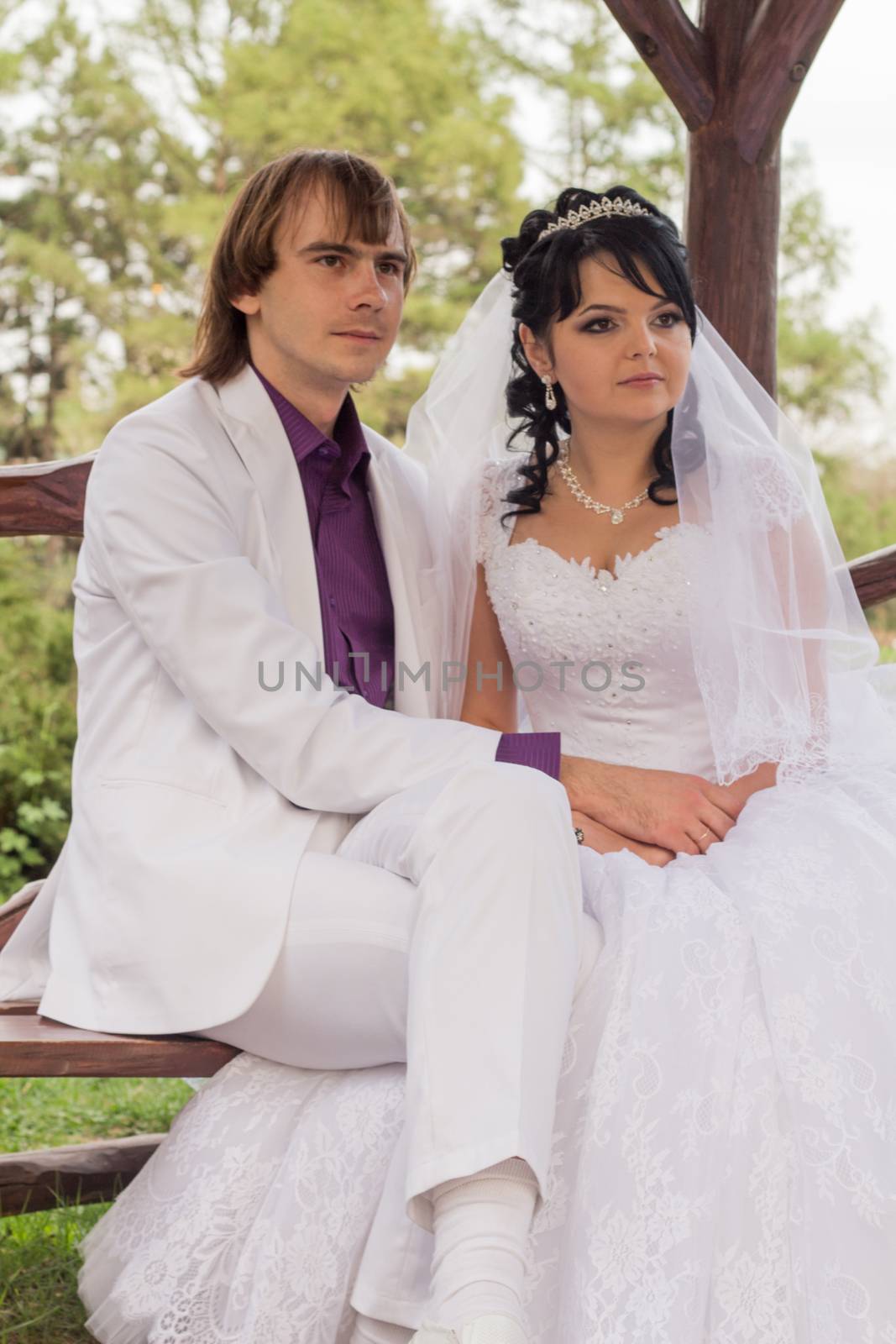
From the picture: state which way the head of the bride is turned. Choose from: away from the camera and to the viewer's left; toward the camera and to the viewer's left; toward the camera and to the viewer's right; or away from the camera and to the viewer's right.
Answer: toward the camera and to the viewer's right

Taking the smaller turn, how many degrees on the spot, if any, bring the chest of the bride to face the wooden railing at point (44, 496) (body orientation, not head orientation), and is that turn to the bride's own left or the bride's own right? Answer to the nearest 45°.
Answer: approximately 135° to the bride's own right

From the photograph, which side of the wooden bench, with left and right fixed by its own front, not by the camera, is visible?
front

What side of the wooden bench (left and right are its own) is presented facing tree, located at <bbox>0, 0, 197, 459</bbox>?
back

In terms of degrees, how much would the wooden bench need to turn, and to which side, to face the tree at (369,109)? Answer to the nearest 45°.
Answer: approximately 180°

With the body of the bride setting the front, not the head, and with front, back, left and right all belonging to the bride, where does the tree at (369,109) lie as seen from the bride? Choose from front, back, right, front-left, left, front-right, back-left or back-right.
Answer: back

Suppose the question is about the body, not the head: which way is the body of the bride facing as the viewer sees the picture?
toward the camera

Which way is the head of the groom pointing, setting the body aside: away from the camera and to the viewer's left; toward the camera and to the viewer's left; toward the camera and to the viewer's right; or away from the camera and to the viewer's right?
toward the camera and to the viewer's right

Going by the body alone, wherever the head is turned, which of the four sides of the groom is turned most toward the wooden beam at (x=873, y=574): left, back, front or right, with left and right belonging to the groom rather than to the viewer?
left

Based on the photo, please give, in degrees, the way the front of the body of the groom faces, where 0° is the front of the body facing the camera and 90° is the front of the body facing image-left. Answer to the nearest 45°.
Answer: approximately 315°
